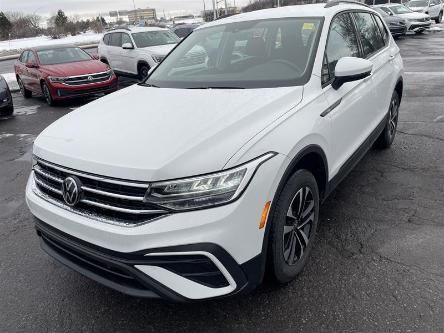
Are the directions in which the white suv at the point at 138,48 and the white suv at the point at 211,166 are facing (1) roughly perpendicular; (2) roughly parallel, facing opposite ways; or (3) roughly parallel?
roughly perpendicular

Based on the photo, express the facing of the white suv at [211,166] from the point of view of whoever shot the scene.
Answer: facing the viewer and to the left of the viewer

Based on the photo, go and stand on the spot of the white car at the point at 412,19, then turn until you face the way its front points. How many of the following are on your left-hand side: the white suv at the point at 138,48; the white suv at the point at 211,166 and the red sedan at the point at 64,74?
0

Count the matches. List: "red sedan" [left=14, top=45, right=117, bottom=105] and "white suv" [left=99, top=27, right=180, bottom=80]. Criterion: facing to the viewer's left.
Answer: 0

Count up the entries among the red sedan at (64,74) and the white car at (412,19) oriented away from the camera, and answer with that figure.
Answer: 0

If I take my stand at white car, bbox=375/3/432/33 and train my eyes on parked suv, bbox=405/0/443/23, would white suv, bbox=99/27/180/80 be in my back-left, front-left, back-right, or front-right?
back-left

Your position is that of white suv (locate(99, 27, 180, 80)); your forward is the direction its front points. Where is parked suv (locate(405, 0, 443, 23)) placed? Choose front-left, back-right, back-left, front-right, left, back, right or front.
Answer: left

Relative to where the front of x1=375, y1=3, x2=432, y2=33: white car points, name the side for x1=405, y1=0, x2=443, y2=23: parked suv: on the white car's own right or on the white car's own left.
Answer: on the white car's own left

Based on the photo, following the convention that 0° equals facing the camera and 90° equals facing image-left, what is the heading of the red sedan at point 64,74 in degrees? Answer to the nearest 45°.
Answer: approximately 315°

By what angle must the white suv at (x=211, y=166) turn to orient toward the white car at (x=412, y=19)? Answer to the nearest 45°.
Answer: approximately 180°

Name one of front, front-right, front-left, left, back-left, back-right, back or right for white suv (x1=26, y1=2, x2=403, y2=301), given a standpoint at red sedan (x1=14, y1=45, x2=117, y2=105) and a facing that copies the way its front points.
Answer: front-right

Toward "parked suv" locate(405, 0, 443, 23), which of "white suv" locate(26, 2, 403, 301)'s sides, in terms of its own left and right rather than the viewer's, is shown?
back

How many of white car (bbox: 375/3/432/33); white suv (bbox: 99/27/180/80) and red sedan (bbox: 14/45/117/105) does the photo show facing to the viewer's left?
0

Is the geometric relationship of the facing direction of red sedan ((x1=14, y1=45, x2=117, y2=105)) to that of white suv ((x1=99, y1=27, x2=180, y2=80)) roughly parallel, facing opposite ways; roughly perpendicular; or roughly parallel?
roughly parallel

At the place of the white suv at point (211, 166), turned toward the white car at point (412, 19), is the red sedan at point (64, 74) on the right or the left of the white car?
left

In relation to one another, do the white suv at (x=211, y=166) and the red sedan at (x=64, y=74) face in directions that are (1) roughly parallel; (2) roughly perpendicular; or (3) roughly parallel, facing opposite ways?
roughly perpendicular

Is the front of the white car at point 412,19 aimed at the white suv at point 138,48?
no
